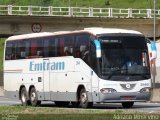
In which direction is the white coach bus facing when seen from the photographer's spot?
facing the viewer and to the right of the viewer
